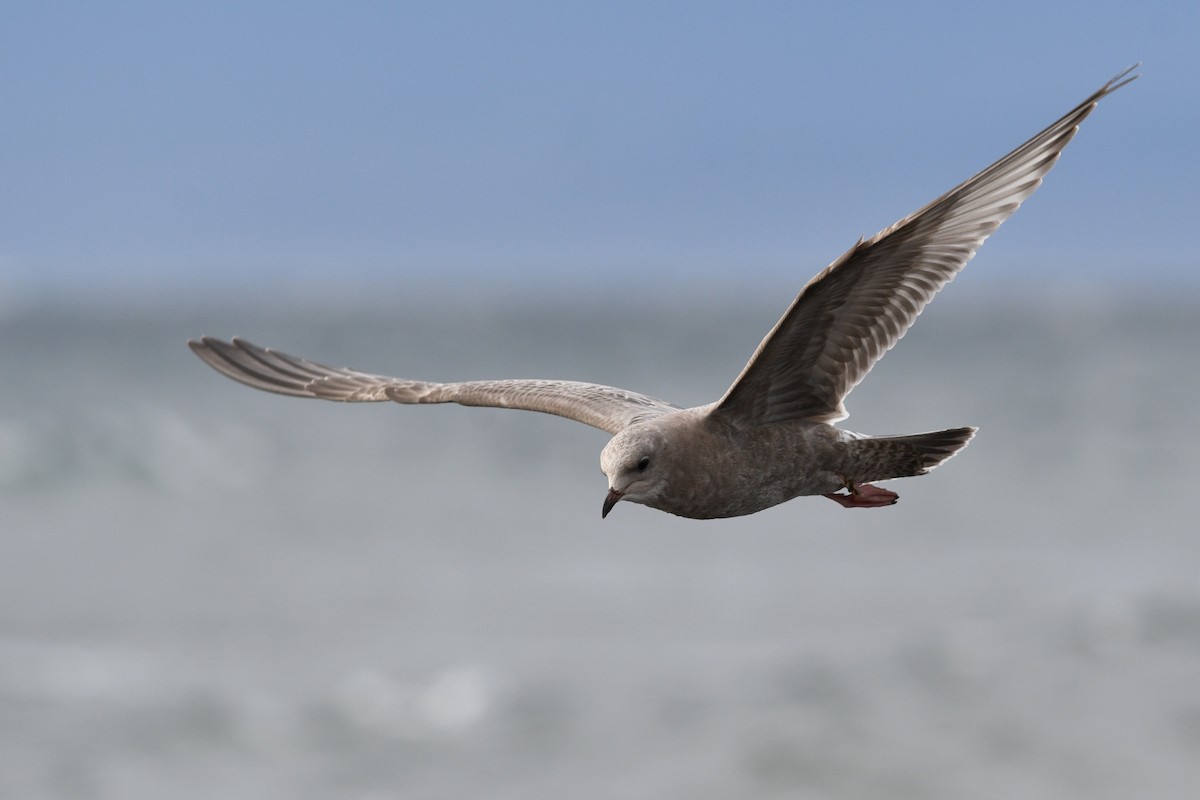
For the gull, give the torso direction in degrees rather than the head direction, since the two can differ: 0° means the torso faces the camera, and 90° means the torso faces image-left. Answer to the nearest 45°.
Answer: approximately 45°
